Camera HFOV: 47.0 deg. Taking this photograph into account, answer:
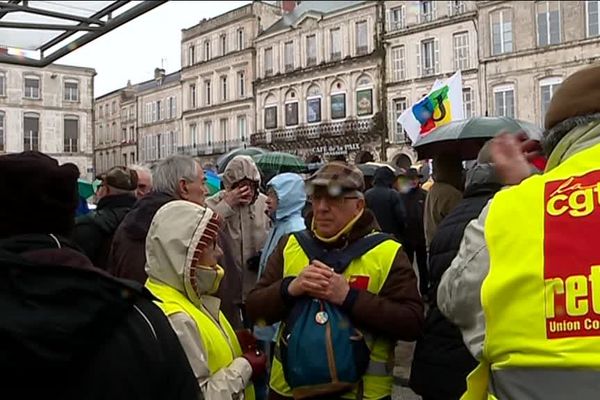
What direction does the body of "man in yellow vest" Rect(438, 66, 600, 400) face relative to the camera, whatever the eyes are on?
away from the camera

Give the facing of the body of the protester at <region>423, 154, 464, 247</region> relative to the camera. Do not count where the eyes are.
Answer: away from the camera

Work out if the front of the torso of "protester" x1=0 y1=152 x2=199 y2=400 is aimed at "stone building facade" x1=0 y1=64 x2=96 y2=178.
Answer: yes

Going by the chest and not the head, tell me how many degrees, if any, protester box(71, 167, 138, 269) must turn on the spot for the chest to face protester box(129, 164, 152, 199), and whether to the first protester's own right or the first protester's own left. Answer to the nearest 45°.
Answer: approximately 45° to the first protester's own right

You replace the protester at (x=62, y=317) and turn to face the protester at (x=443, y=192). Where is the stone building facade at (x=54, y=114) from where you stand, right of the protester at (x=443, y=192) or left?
left

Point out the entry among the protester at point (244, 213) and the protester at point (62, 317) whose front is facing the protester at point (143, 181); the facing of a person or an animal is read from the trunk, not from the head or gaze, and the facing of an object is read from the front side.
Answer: the protester at point (62, 317)

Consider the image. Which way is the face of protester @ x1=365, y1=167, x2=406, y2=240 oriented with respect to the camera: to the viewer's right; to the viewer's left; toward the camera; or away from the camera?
away from the camera

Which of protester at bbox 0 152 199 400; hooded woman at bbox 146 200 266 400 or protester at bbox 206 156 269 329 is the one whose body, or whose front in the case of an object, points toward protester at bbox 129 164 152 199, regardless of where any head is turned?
protester at bbox 0 152 199 400

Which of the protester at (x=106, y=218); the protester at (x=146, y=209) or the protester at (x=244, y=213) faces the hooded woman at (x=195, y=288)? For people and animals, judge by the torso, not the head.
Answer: the protester at (x=244, y=213)

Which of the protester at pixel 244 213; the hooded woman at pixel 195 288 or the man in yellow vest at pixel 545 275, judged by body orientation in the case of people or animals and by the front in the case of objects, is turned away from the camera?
the man in yellow vest

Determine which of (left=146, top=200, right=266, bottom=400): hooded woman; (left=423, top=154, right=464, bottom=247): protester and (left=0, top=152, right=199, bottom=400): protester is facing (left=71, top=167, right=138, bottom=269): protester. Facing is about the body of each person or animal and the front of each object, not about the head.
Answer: (left=0, top=152, right=199, bottom=400): protester

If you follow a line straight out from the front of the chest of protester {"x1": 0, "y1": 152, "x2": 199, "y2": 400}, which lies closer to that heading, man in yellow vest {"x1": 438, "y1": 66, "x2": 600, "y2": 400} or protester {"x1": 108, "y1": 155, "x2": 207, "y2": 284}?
the protester

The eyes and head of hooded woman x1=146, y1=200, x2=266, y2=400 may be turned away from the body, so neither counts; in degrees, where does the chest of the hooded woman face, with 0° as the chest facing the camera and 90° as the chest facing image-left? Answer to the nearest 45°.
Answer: approximately 270°

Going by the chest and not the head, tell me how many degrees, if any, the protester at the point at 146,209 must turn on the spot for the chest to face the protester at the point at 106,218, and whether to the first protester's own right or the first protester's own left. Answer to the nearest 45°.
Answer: approximately 45° to the first protester's own left

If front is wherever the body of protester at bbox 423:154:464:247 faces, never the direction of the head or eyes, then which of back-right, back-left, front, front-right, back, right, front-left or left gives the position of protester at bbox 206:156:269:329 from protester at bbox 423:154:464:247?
left

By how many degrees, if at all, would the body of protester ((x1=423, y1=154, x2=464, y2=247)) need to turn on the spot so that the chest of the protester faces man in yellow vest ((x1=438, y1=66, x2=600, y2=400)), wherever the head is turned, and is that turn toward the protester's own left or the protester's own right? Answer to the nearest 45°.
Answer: approximately 180°
